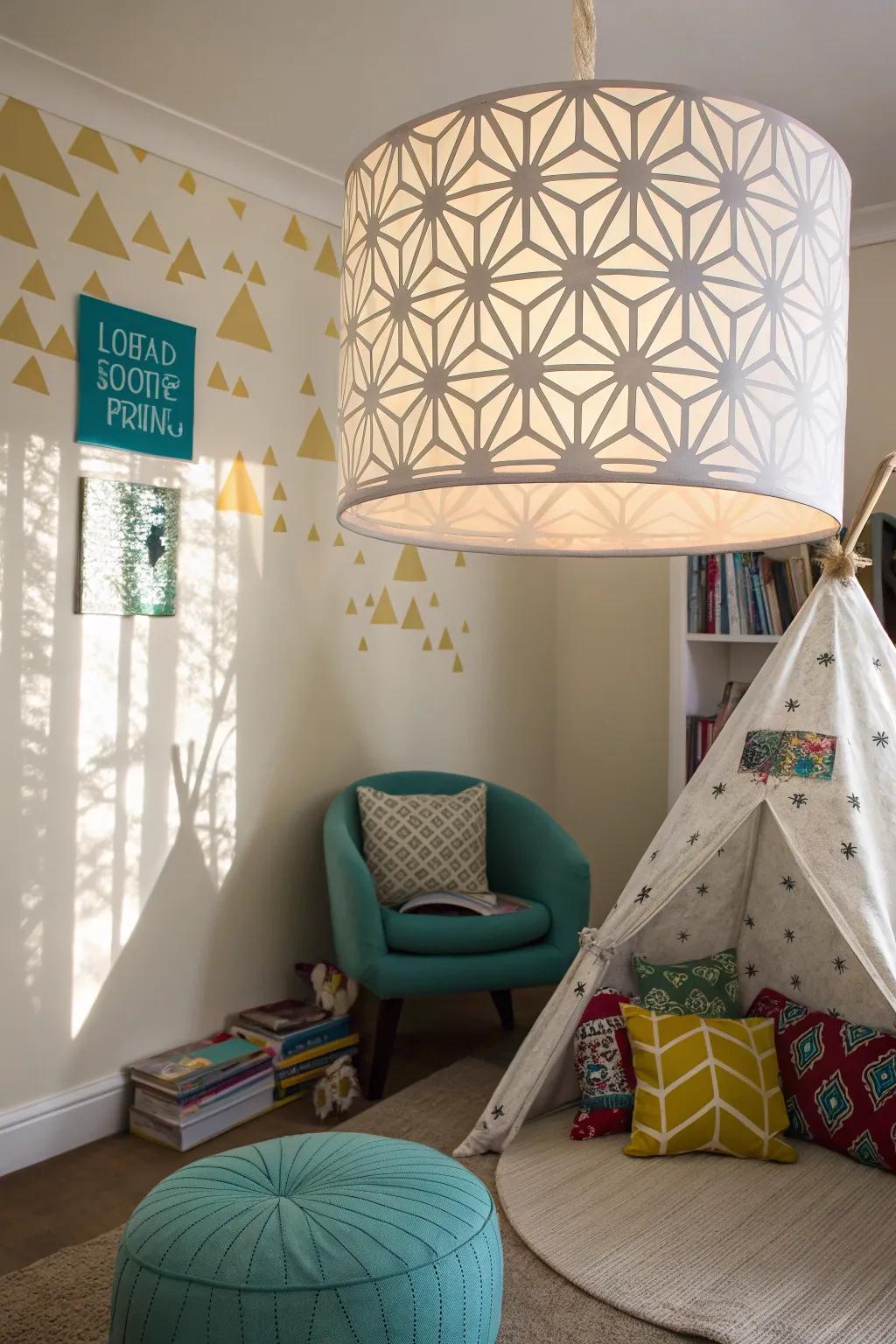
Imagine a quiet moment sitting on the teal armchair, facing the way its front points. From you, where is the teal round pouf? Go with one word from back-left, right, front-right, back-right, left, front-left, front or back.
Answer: front-right

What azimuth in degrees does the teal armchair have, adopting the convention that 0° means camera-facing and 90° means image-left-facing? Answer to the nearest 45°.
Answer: approximately 315°

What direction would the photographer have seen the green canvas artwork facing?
facing the viewer and to the right of the viewer

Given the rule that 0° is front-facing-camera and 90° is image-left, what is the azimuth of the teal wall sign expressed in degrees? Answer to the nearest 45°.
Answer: approximately 315°

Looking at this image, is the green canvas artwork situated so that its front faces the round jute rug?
yes

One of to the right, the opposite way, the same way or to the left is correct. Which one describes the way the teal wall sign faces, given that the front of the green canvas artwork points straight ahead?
the same way

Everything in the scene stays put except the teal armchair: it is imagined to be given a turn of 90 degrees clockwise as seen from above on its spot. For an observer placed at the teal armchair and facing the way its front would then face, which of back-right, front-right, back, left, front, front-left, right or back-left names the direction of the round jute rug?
left

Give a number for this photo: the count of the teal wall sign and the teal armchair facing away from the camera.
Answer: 0

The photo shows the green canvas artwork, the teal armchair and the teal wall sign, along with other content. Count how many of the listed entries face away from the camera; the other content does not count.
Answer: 0

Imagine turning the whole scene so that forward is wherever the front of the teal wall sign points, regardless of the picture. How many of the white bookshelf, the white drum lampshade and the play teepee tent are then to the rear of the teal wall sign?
0
